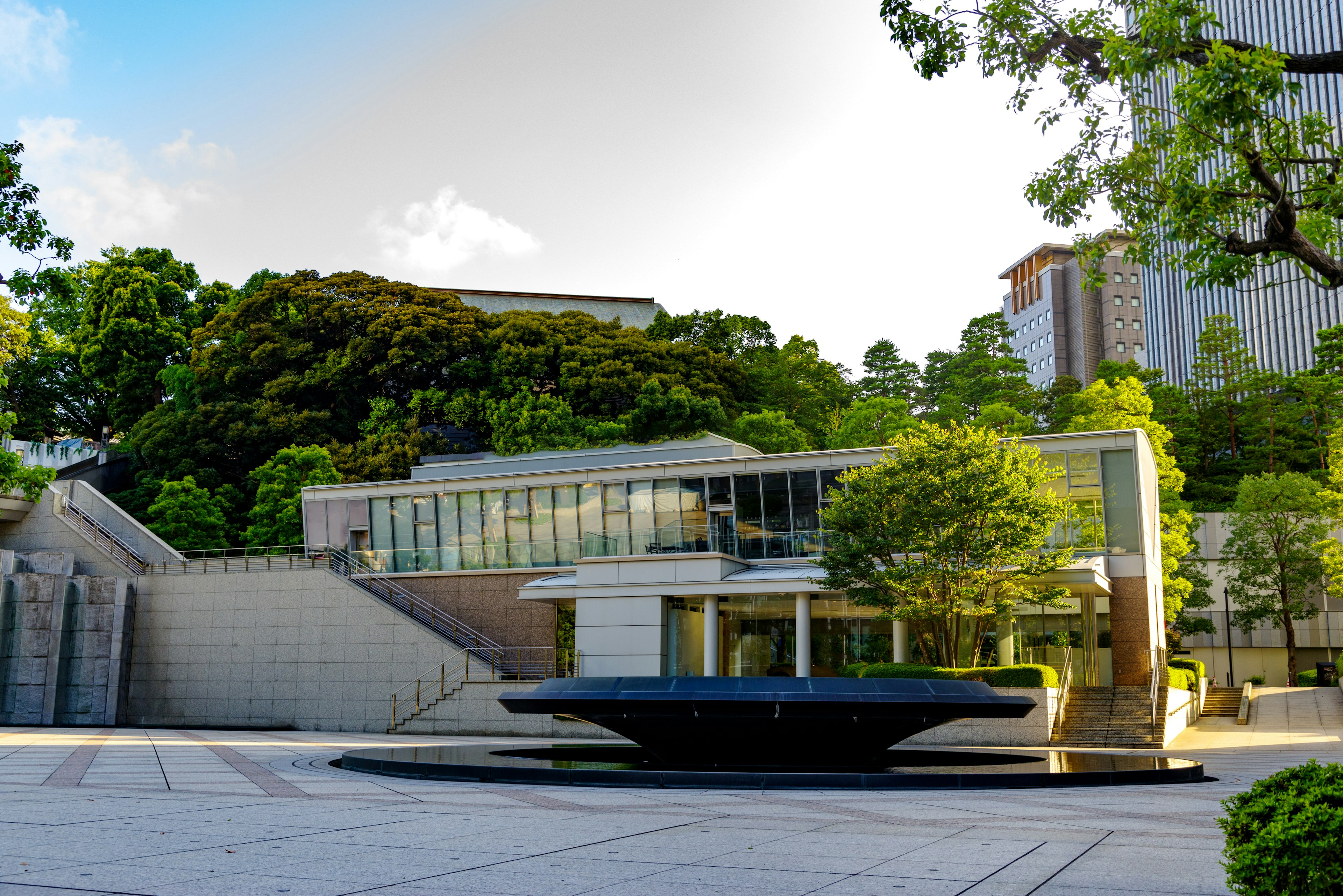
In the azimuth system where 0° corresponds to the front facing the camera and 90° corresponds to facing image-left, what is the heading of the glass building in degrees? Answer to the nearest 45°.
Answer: approximately 0°

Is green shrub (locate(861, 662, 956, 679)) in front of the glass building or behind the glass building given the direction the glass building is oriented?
in front

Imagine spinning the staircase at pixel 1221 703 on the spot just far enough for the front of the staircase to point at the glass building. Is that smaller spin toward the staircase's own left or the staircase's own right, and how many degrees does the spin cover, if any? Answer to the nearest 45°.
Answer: approximately 45° to the staircase's own right

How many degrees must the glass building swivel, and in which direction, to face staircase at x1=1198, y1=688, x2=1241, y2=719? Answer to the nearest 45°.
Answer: approximately 135° to its left

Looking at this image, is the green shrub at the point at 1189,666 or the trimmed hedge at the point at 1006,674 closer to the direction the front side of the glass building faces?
the trimmed hedge

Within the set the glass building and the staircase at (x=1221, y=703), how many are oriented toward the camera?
2

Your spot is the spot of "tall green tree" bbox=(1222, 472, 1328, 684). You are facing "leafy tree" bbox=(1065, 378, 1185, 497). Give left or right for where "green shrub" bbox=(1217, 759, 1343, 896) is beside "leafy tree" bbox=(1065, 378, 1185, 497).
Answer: left
